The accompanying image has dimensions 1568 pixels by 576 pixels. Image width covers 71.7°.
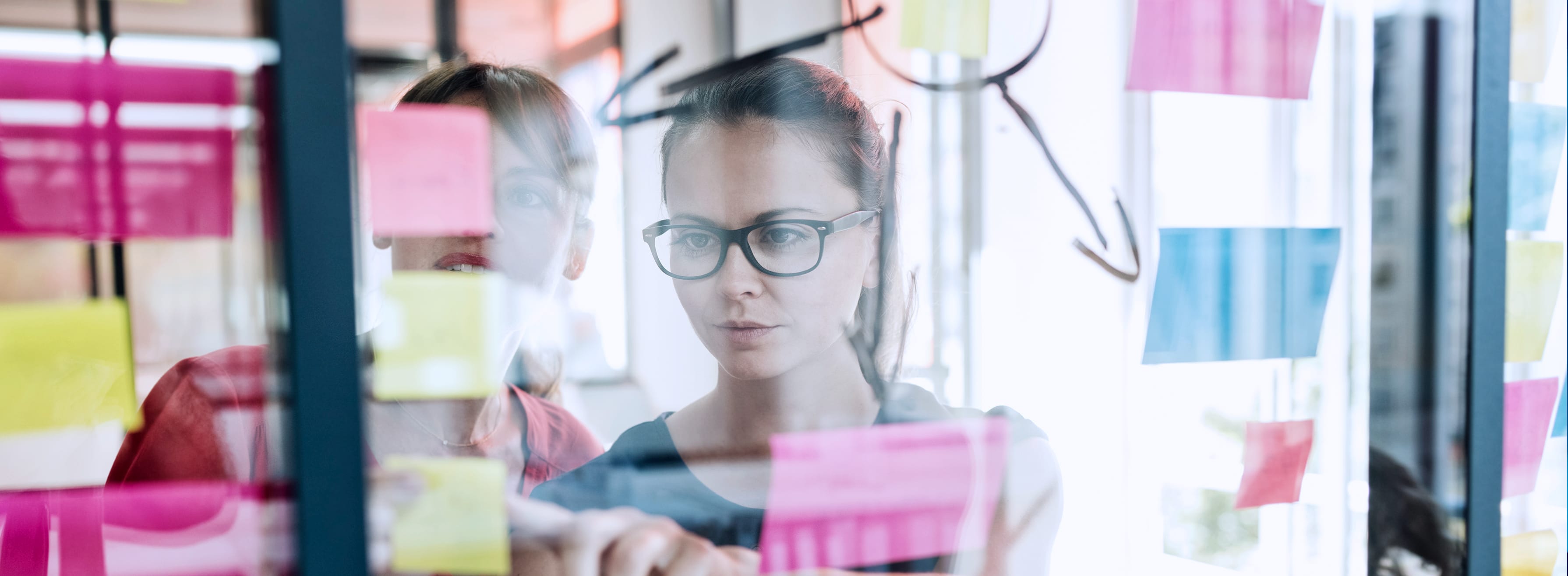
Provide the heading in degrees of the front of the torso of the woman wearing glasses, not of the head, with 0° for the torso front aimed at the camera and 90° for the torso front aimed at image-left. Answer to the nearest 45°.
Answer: approximately 45°
